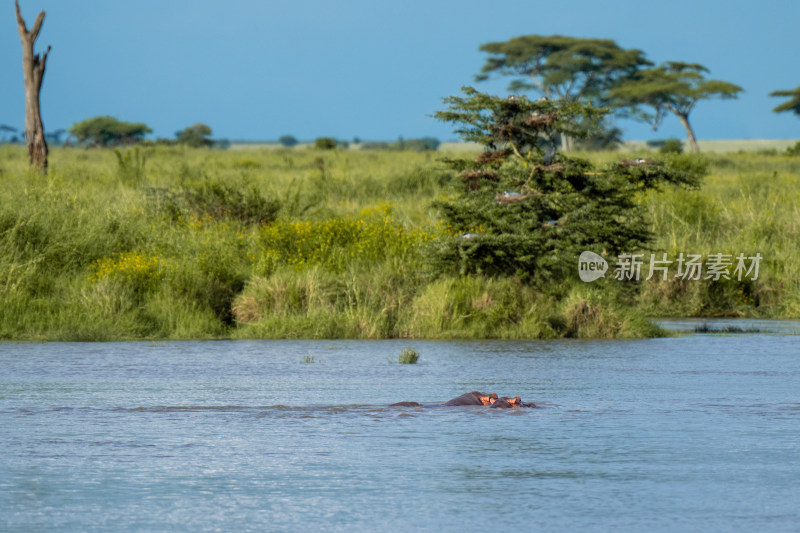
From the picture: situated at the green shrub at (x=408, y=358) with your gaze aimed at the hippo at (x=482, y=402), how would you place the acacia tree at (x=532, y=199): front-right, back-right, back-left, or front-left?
back-left

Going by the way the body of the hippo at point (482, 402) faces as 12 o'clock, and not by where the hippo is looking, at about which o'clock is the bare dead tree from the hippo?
The bare dead tree is roughly at 8 o'clock from the hippo.

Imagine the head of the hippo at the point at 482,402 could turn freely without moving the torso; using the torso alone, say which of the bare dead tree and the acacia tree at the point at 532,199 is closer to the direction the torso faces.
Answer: the acacia tree

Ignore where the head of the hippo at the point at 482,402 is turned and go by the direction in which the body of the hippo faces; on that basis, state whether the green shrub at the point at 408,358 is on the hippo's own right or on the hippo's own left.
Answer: on the hippo's own left

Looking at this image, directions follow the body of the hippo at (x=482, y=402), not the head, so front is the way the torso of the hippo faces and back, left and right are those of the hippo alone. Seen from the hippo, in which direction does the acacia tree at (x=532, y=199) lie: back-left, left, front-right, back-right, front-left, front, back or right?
left

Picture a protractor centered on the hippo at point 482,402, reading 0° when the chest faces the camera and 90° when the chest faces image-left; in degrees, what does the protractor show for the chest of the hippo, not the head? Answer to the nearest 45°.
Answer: approximately 270°
